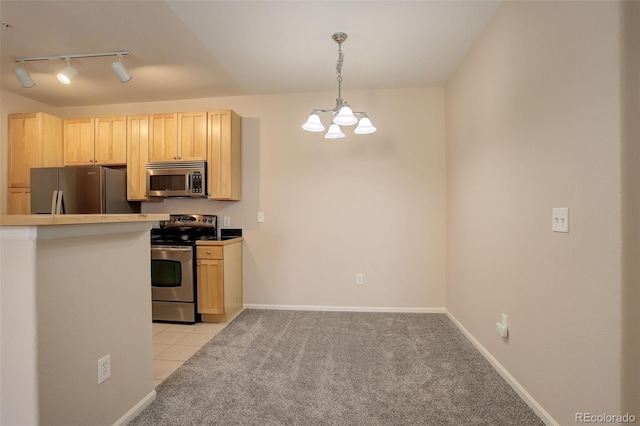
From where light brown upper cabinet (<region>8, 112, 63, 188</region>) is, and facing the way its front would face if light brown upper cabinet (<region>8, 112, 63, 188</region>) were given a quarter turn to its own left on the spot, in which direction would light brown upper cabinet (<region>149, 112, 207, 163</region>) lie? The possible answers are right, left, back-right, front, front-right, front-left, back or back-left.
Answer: front

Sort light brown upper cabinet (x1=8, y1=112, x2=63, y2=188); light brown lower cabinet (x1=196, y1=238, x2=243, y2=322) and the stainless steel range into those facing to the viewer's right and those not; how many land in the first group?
0

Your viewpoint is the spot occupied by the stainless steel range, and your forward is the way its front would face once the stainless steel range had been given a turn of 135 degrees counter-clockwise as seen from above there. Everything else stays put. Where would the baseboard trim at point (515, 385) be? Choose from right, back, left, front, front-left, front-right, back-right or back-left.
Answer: front-right

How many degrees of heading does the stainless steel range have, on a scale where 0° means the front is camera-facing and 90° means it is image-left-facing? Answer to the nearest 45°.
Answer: approximately 45°

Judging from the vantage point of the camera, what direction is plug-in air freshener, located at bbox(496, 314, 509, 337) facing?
facing the viewer and to the left of the viewer

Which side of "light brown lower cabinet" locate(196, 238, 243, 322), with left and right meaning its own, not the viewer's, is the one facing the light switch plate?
left

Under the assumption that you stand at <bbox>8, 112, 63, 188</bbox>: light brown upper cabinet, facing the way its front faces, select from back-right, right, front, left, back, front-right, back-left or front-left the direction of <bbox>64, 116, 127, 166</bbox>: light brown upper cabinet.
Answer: left

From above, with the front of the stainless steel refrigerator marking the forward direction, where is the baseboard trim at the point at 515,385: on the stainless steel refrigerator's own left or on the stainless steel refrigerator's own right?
on the stainless steel refrigerator's own left

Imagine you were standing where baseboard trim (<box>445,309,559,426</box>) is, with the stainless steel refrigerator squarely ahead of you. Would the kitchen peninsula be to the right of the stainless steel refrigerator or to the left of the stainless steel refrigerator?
left

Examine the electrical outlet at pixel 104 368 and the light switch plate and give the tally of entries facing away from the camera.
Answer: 0

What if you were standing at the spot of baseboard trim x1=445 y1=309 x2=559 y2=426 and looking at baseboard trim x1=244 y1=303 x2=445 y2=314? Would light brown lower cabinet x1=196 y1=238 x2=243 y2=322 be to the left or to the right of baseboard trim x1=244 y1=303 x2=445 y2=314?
left

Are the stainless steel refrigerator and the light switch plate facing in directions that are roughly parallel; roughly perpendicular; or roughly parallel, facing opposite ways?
roughly perpendicular

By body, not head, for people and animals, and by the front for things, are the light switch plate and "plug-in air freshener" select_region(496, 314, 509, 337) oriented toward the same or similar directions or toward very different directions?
same or similar directions

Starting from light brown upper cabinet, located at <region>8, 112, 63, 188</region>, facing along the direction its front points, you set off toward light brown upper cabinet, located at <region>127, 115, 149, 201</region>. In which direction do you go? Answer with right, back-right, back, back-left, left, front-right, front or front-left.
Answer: left

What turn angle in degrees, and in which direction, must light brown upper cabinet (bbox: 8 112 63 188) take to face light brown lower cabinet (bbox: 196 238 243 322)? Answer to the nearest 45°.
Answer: approximately 90° to its left

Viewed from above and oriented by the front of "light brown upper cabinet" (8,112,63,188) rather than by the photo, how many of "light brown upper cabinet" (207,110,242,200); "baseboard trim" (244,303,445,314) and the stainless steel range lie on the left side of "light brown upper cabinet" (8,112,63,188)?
3

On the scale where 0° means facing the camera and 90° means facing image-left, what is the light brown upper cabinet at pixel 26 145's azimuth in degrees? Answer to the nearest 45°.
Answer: approximately 45°
